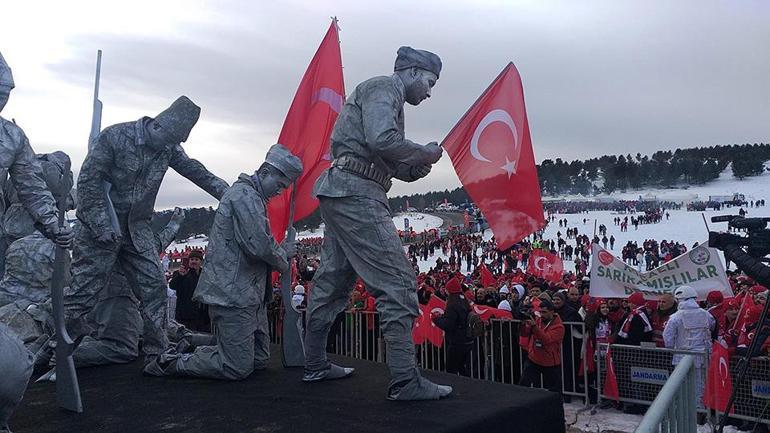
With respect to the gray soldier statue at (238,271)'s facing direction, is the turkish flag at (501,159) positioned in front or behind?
in front

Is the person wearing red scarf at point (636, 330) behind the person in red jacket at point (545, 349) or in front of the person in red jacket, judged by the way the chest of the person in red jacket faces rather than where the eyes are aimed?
behind

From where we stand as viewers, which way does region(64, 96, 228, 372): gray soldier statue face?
facing the viewer and to the right of the viewer

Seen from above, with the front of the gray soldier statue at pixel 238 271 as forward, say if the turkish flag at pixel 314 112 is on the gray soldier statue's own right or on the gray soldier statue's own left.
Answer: on the gray soldier statue's own left

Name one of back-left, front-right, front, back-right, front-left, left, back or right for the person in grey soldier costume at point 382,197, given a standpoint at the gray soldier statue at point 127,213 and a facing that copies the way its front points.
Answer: front

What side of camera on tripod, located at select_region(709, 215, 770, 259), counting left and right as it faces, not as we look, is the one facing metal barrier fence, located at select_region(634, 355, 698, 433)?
left

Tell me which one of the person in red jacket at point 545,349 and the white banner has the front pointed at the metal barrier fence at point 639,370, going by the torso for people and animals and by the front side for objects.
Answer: the white banner

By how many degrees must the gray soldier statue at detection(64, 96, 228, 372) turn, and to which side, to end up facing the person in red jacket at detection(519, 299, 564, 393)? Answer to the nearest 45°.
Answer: approximately 45° to its left

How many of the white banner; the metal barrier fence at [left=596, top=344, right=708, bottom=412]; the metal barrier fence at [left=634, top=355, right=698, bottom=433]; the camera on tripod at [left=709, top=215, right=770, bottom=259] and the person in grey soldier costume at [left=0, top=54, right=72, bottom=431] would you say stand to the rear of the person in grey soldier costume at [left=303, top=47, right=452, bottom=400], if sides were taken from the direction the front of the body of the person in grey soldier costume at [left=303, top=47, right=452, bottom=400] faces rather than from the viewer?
1

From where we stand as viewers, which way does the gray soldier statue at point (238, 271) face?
facing to the right of the viewer

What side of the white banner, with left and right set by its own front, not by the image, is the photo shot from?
front

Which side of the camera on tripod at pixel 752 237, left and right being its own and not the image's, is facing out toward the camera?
left

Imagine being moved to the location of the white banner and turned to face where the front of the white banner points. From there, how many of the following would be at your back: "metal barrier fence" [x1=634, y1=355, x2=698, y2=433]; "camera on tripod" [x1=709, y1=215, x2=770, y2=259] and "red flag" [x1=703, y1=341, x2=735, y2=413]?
0

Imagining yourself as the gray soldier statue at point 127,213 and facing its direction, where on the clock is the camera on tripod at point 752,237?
The camera on tripod is roughly at 11 o'clock from the gray soldier statue.

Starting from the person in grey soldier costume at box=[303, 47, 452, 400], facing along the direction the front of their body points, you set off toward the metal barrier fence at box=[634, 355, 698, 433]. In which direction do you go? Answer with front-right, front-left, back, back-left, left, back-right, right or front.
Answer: front-right

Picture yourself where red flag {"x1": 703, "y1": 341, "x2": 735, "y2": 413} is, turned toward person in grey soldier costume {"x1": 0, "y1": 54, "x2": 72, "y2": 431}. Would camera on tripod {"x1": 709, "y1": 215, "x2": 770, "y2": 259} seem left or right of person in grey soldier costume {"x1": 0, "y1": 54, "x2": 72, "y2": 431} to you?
left

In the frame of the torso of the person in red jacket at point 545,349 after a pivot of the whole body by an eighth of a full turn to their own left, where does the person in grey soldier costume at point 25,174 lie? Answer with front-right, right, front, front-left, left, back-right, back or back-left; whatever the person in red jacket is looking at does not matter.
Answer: front-right

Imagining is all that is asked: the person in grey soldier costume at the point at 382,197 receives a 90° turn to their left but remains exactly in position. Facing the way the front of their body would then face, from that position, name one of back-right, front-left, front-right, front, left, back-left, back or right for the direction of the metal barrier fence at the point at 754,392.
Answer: front-right
